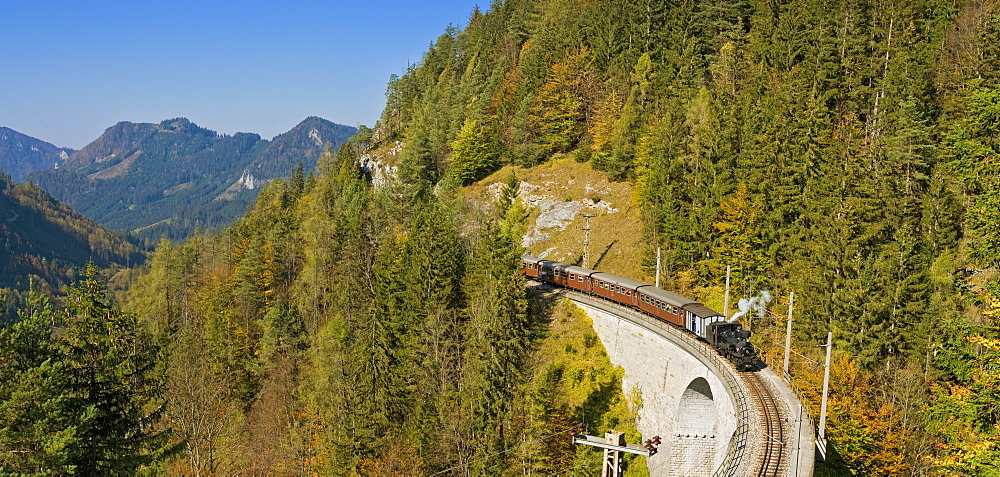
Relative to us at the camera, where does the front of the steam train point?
facing the viewer and to the right of the viewer

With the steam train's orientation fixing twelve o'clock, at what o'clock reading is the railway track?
The railway track is roughly at 1 o'clock from the steam train.
